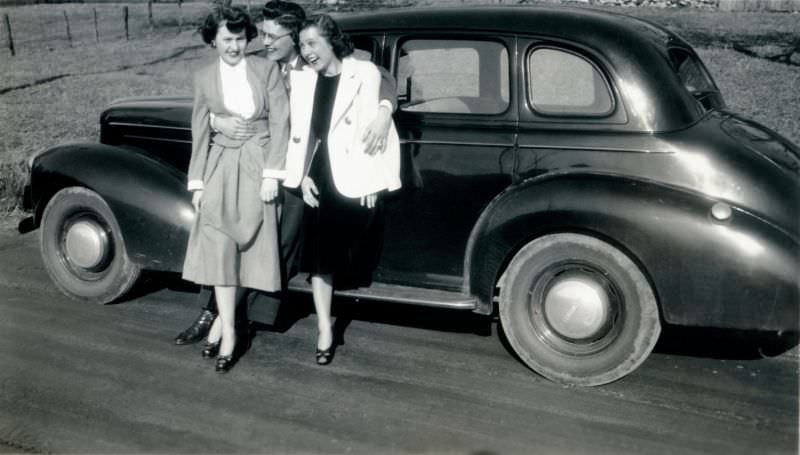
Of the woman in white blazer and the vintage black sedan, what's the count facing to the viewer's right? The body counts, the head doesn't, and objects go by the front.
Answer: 0

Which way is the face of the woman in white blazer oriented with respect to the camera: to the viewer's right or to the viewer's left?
to the viewer's left

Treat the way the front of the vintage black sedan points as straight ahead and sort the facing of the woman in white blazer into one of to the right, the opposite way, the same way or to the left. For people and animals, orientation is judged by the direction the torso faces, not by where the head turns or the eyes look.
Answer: to the left

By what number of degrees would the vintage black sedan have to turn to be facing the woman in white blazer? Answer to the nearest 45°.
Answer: approximately 45° to its left

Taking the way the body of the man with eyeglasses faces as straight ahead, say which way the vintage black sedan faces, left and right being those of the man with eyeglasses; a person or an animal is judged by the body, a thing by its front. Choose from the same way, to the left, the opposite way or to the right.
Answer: to the right

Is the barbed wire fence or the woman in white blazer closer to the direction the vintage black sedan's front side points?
the barbed wire fence

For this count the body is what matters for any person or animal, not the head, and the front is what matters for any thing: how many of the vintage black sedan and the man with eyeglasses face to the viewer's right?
0
